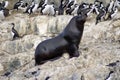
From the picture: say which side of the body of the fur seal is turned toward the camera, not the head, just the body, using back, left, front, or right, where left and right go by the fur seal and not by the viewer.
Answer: right
